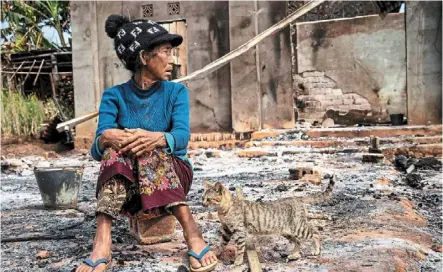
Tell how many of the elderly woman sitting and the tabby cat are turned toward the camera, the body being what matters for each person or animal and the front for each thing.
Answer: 1

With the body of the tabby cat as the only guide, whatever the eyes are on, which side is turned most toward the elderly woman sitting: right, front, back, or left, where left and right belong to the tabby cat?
front

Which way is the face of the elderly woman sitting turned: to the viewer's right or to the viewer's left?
to the viewer's right

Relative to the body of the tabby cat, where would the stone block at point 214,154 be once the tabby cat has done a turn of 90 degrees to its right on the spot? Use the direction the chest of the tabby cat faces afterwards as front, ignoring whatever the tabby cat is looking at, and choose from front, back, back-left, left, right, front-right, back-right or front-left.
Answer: front

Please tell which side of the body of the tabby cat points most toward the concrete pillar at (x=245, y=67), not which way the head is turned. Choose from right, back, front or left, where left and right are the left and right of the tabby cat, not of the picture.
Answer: right

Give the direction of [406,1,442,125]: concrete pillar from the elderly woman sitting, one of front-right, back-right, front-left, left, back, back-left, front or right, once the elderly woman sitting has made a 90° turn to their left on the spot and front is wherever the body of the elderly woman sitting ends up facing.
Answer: front-left

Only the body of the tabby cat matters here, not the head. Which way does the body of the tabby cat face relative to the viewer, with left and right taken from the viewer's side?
facing to the left of the viewer

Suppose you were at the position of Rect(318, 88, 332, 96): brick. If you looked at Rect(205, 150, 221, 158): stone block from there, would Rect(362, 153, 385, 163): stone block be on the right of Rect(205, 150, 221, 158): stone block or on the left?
left

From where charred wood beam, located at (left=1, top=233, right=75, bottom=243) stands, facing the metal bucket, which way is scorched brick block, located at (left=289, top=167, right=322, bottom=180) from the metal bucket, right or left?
right

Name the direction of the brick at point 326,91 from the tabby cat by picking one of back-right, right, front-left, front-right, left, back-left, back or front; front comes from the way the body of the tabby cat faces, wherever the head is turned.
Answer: right

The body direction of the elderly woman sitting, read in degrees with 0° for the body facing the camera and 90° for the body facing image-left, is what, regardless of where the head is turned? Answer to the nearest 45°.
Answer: approximately 0°

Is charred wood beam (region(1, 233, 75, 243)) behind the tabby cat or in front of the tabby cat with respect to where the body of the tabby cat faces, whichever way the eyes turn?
in front

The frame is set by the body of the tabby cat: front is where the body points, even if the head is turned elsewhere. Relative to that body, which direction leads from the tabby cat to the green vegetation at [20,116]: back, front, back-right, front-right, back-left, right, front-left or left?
front-right

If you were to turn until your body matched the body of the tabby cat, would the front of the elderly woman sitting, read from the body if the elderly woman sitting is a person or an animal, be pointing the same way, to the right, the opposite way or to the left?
to the left

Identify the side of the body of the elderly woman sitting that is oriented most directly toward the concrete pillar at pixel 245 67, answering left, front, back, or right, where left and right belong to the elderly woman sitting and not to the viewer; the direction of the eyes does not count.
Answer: back
